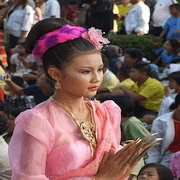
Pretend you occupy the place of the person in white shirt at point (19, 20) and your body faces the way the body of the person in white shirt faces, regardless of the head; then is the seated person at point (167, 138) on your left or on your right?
on your left

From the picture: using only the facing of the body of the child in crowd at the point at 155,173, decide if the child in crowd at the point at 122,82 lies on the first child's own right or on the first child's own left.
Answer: on the first child's own right

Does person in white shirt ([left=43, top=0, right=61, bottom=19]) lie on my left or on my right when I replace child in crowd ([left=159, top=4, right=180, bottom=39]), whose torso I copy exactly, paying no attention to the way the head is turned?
on my right

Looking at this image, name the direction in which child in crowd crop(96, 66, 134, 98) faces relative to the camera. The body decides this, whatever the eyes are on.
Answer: to the viewer's left
